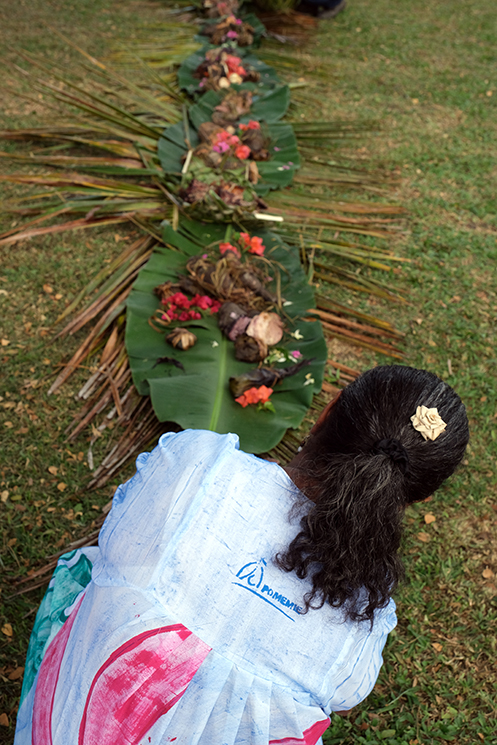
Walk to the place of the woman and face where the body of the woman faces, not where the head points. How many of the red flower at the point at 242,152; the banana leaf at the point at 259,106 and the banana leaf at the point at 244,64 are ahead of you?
3

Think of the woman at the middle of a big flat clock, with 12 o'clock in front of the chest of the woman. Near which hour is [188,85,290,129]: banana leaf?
The banana leaf is roughly at 12 o'clock from the woman.

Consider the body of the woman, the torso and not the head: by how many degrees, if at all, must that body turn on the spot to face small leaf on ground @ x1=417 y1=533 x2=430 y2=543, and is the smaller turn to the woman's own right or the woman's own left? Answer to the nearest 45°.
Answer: approximately 45° to the woman's own right

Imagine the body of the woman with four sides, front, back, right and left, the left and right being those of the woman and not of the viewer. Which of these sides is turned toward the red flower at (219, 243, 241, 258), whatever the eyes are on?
front

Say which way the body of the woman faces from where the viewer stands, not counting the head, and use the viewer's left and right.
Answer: facing away from the viewer

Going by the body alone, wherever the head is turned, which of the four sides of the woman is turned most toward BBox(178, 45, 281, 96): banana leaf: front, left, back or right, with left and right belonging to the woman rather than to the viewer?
front

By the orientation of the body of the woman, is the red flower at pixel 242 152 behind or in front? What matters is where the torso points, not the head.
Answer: in front

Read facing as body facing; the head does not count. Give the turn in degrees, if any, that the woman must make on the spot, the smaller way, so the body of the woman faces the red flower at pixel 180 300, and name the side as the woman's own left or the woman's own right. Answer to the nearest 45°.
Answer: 0° — they already face it
